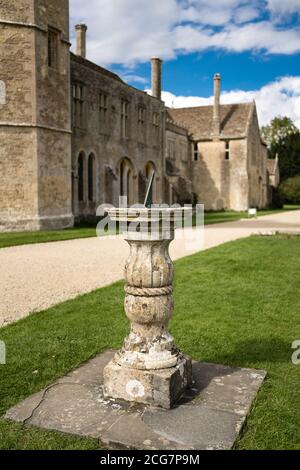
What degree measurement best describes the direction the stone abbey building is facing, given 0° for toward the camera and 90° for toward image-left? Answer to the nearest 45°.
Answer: approximately 315°

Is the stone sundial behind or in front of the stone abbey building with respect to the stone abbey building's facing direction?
in front

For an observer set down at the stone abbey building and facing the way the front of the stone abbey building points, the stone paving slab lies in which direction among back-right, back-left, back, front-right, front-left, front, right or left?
front-right
